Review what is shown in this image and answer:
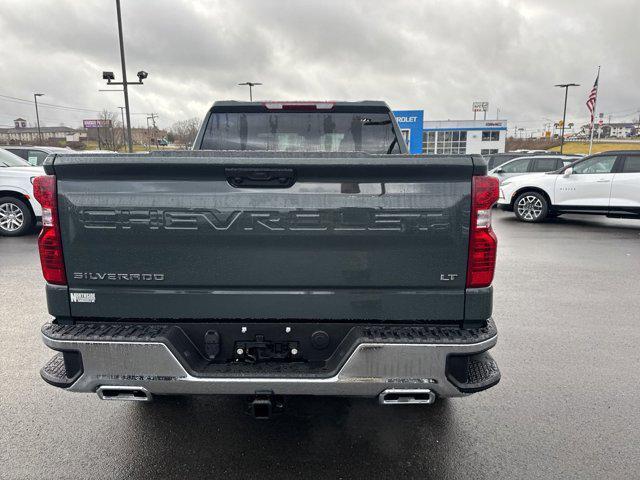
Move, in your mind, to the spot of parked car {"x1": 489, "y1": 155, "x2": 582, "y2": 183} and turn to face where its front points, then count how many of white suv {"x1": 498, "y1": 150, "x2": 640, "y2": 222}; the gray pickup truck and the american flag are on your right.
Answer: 1

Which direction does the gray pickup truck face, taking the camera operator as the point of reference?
facing away from the viewer

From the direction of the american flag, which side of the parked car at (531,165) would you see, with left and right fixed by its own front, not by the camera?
right

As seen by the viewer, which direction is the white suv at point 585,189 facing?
to the viewer's left

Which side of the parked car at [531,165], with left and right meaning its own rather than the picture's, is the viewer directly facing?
left

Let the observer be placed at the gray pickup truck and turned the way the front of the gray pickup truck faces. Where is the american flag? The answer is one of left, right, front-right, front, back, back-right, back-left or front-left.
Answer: front-right

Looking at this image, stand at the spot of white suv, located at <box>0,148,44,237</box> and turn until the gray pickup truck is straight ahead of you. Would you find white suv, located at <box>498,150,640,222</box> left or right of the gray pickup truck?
left

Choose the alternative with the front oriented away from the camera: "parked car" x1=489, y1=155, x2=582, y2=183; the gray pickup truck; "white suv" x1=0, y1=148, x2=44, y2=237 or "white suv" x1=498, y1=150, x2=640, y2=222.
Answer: the gray pickup truck
